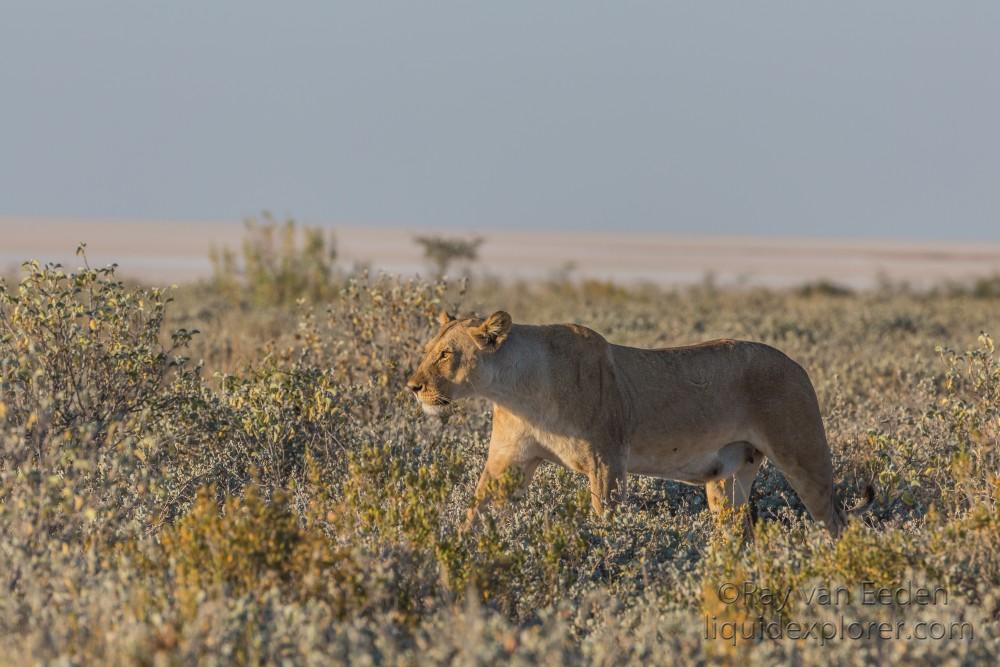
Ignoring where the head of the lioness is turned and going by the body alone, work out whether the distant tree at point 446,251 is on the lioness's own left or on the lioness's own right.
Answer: on the lioness's own right

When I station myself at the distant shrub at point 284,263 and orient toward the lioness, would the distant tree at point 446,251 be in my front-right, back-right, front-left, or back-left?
back-left

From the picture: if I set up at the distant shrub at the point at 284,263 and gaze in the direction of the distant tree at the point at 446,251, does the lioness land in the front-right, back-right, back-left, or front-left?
back-right

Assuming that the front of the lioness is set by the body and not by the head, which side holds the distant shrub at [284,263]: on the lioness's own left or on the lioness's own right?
on the lioness's own right

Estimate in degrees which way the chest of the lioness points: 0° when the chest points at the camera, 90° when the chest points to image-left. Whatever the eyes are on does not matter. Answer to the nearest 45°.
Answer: approximately 90°
